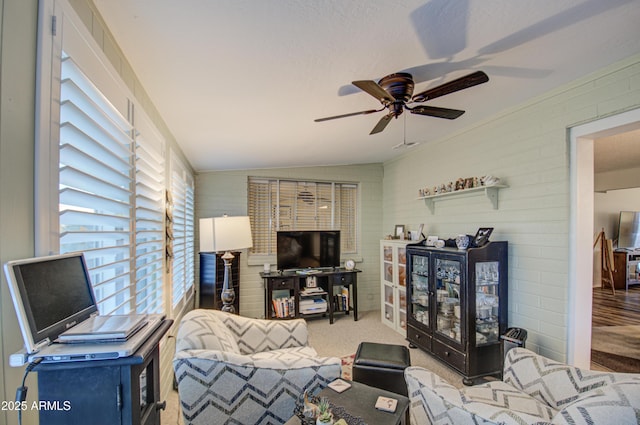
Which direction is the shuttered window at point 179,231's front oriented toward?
to the viewer's right

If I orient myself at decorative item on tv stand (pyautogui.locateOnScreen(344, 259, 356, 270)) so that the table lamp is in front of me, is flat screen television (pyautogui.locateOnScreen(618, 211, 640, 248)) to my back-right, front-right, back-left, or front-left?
back-left

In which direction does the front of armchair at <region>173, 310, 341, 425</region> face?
to the viewer's right

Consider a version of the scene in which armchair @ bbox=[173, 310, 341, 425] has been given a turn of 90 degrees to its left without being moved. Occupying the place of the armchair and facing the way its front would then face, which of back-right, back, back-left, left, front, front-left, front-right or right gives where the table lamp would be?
front

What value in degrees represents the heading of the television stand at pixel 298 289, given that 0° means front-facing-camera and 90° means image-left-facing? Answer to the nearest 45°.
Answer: approximately 0°

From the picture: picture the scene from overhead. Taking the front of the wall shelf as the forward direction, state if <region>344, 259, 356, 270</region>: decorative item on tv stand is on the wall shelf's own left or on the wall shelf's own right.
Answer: on the wall shelf's own right

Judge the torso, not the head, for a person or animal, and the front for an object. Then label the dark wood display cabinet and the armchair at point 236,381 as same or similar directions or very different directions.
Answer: very different directions
